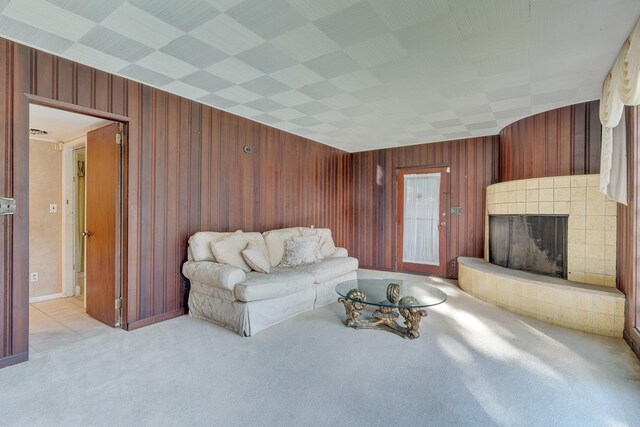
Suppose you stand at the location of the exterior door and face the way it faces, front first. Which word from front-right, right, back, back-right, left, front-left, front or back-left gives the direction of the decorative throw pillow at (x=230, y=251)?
front-right

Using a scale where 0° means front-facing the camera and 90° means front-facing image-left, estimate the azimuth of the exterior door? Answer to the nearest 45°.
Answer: approximately 0°

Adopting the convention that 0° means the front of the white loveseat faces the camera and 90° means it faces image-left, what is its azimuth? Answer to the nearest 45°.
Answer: approximately 315°

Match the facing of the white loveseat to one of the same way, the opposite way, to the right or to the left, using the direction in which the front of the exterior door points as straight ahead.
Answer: to the left

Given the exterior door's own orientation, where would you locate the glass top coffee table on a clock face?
The glass top coffee table is roughly at 12 o'clock from the exterior door.

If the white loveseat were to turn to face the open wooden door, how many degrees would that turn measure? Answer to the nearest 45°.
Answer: approximately 135° to its right

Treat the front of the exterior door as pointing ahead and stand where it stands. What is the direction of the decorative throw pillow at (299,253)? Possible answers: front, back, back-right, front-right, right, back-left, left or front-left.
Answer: front-right

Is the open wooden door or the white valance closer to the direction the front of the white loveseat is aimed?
the white valance

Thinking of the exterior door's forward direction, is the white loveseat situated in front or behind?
in front

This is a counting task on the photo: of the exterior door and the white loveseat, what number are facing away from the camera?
0
